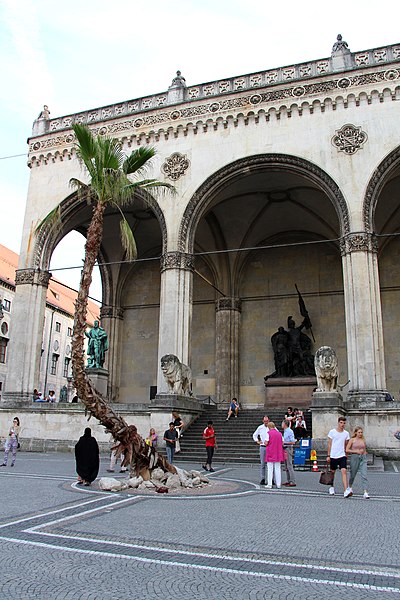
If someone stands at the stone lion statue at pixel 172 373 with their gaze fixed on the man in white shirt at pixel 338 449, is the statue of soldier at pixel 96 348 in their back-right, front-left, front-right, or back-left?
back-right

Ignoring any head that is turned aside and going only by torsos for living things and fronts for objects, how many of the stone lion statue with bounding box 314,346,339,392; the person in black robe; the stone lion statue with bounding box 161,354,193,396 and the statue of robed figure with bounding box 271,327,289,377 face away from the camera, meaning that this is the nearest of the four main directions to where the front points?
1

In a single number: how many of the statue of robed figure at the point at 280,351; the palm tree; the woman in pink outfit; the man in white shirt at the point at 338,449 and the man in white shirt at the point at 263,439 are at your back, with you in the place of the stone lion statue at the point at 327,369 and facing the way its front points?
1

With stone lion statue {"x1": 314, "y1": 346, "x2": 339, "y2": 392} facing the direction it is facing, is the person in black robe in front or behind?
in front

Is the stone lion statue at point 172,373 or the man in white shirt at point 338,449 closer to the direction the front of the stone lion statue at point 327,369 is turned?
the man in white shirt

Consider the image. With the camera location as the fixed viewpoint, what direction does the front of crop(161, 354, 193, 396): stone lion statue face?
facing the viewer and to the left of the viewer

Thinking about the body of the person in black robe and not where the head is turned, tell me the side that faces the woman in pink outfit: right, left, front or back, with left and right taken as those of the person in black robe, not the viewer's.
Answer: right

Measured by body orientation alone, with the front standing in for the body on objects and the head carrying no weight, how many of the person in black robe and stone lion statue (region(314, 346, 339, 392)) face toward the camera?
1

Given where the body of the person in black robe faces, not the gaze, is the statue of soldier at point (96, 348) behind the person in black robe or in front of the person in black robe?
in front

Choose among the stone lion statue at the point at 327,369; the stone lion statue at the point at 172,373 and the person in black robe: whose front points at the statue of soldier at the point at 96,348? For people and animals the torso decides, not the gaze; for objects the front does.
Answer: the person in black robe

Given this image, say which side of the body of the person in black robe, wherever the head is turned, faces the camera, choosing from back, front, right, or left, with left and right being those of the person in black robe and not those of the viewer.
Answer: back

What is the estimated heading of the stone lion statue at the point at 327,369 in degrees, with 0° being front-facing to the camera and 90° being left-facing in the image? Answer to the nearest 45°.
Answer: approximately 0°
